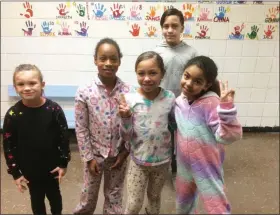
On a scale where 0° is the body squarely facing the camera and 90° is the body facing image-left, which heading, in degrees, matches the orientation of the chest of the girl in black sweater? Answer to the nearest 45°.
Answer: approximately 0°
